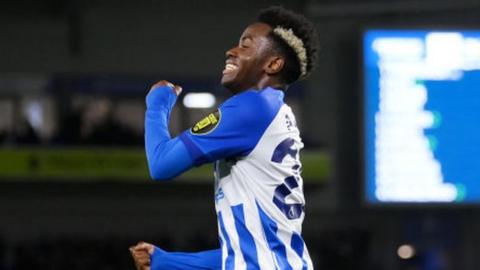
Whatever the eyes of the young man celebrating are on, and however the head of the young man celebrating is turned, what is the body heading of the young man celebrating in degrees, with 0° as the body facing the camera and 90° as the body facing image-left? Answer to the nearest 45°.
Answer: approximately 90°

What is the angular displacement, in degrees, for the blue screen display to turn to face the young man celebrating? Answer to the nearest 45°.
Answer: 0° — it already faces them

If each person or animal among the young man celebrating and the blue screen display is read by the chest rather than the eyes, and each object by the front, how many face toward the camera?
1

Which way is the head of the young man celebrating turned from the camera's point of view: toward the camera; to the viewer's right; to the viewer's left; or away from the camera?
to the viewer's left

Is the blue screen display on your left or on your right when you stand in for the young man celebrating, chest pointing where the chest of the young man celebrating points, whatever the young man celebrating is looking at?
on your right

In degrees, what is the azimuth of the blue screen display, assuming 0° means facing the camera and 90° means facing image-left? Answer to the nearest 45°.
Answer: approximately 0°
